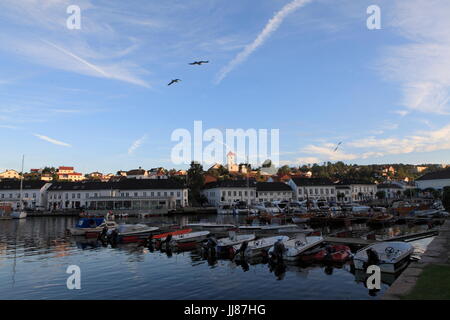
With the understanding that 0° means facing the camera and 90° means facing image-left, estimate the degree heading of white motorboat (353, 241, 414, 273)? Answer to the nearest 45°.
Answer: approximately 225°

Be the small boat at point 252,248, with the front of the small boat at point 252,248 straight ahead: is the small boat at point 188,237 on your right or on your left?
on your left

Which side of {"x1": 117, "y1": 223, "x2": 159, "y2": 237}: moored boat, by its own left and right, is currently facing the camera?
right

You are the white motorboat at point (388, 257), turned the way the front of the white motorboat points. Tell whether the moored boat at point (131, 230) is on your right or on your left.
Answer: on your left
